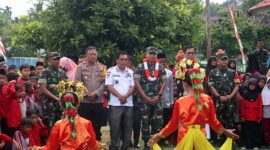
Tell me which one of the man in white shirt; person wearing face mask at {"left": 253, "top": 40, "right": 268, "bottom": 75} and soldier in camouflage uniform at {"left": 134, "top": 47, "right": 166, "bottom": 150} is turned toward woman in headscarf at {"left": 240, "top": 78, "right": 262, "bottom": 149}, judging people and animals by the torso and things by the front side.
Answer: the person wearing face mask

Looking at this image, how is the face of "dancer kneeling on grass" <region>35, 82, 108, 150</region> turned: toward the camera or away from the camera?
away from the camera

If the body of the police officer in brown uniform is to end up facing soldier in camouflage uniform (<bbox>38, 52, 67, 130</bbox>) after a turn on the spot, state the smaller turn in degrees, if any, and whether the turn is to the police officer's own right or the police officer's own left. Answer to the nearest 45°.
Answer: approximately 90° to the police officer's own right

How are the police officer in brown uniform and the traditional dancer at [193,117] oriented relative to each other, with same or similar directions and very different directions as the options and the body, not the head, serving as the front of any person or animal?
very different directions

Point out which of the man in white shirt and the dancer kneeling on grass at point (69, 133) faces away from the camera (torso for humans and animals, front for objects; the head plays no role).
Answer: the dancer kneeling on grass

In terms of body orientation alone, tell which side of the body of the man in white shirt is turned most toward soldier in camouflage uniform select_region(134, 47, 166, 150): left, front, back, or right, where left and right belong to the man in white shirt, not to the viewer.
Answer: left

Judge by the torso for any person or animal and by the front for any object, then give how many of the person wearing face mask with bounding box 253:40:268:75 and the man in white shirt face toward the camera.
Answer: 2

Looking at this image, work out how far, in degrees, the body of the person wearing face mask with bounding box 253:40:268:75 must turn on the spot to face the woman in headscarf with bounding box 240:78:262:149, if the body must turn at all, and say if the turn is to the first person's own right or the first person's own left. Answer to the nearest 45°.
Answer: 0° — they already face them

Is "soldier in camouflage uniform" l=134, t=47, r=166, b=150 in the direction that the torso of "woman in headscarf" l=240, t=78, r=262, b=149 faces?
no

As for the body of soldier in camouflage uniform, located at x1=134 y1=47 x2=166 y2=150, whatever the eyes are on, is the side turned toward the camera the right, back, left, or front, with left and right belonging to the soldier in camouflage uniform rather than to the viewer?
front
